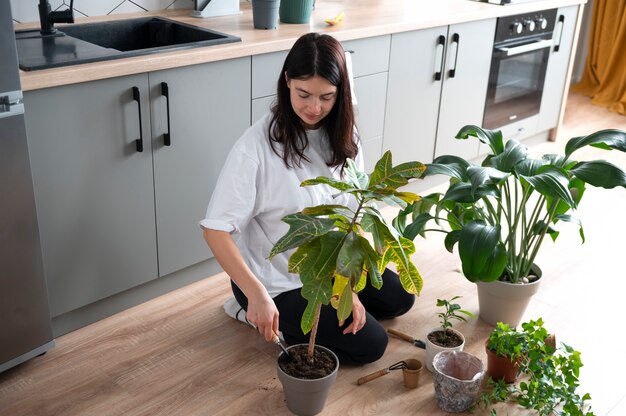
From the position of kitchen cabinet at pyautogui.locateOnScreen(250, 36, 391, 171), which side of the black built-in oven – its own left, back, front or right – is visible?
right

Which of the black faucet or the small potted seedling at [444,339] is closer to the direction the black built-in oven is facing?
the small potted seedling

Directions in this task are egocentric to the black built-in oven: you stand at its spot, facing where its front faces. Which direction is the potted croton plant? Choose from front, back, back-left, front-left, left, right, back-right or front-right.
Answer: front-right

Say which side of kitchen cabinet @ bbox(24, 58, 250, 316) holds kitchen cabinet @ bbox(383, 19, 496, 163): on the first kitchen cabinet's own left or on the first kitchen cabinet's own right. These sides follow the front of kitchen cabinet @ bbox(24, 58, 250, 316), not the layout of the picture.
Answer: on the first kitchen cabinet's own left

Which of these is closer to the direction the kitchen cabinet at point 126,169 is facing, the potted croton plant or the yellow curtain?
the potted croton plant

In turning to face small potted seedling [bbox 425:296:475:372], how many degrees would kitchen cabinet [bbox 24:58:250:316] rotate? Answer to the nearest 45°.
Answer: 0° — it already faces it

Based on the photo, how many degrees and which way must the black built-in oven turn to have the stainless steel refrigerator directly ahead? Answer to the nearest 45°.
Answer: approximately 90° to its right

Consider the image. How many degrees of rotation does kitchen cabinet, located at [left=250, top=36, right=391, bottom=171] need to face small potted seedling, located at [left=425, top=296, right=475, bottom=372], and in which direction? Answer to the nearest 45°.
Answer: approximately 45° to its right

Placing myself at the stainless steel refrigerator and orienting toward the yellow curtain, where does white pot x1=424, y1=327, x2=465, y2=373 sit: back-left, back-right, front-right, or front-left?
front-right

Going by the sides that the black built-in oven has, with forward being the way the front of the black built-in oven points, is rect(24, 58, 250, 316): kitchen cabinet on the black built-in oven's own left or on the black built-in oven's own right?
on the black built-in oven's own right

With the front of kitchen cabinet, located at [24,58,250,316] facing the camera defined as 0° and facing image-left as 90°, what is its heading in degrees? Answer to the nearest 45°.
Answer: approximately 315°

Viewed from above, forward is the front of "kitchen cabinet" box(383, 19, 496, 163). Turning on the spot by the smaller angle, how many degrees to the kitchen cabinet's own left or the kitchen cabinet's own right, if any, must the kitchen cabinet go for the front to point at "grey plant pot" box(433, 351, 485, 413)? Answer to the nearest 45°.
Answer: approximately 45° to the kitchen cabinet's own right

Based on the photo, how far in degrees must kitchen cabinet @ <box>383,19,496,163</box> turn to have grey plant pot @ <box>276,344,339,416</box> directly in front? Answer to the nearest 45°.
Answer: approximately 45° to its right

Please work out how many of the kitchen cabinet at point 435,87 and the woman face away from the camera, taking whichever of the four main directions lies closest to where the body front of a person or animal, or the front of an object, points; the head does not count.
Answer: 0

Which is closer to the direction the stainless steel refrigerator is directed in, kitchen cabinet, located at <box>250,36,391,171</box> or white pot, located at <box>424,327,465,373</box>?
the white pot

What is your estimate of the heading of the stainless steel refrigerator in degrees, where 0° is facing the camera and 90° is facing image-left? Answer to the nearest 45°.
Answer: approximately 315°
